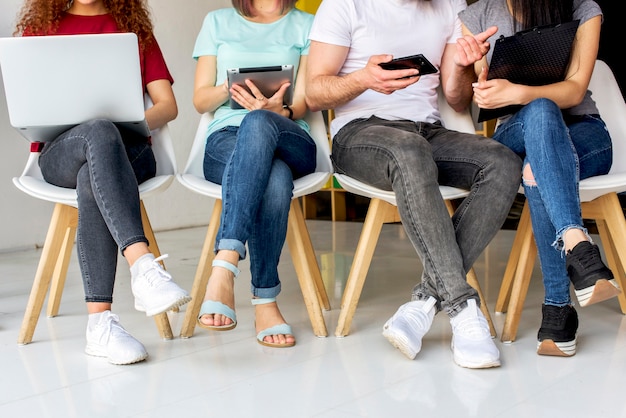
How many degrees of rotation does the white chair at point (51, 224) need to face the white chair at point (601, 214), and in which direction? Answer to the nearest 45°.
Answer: approximately 90° to its left

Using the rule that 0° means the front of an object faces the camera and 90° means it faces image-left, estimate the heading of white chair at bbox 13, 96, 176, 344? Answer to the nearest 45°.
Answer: approximately 0°

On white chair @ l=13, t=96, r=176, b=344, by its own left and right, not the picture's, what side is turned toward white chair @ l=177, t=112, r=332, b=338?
left

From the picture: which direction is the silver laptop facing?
away from the camera

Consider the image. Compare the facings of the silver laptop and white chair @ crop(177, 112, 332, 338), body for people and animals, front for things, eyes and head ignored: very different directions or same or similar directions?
very different directions

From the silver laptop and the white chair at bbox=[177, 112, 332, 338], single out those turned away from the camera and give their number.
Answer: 1

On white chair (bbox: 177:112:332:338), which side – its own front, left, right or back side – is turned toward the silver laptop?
right

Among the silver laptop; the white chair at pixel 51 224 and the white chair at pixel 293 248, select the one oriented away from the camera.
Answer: the silver laptop
